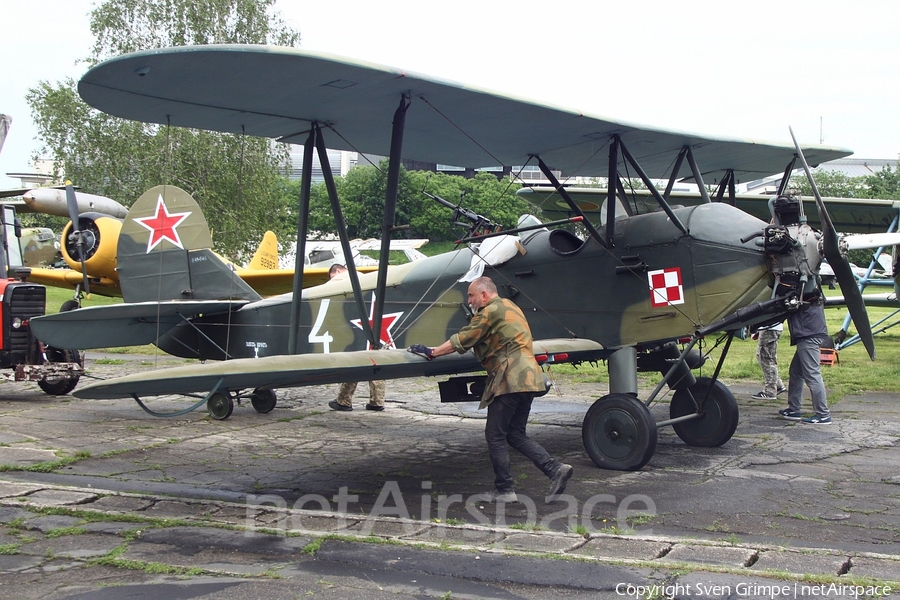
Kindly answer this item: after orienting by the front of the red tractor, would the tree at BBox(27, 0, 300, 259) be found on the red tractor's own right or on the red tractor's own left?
on the red tractor's own left

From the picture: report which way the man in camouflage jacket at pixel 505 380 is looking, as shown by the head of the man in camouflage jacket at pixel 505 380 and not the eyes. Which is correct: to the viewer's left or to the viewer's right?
to the viewer's left

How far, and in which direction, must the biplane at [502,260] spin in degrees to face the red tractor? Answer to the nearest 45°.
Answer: approximately 180°

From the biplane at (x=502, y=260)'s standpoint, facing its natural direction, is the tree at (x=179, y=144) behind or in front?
behind

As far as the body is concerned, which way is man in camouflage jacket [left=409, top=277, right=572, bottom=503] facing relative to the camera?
to the viewer's left

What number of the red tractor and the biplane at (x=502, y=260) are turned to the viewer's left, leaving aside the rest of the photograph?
0

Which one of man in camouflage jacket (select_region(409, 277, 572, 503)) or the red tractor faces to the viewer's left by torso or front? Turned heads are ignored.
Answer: the man in camouflage jacket

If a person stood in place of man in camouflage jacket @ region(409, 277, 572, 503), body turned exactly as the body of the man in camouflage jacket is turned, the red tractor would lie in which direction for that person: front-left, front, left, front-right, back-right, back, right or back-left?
front-right
